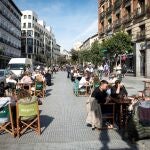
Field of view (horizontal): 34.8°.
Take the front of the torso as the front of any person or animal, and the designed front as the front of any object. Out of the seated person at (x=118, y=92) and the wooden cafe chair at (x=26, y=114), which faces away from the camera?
the wooden cafe chair

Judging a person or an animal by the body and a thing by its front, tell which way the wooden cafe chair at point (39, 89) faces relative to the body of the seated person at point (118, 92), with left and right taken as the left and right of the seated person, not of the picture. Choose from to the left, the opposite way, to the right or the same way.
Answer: the opposite way

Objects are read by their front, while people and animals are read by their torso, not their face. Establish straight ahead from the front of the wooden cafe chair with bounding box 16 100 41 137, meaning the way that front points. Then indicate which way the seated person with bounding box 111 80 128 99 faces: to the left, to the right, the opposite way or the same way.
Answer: the opposite way

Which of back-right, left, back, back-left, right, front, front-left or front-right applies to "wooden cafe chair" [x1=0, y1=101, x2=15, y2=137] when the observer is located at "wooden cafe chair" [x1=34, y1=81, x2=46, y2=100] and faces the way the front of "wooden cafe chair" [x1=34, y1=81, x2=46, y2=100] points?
back

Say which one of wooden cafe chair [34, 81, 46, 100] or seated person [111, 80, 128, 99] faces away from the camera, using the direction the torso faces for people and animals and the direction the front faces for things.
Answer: the wooden cafe chair

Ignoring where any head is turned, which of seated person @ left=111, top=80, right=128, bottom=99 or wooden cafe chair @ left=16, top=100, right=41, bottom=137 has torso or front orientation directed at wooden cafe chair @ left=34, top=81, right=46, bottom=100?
wooden cafe chair @ left=16, top=100, right=41, bottom=137

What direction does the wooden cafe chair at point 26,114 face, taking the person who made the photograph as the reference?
facing away from the viewer

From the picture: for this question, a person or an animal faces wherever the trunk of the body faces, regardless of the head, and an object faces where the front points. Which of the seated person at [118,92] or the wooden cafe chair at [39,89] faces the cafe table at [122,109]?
the seated person

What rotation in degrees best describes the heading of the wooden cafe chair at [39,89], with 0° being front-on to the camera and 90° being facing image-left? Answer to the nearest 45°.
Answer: approximately 180°

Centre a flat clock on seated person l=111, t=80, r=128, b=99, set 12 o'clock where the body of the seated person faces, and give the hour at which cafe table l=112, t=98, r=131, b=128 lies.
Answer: The cafe table is roughly at 12 o'clock from the seated person.

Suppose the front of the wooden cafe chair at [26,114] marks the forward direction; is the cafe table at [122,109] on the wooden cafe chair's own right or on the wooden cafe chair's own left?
on the wooden cafe chair's own right
